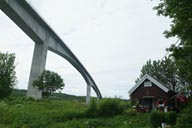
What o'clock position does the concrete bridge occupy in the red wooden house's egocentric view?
The concrete bridge is roughly at 3 o'clock from the red wooden house.

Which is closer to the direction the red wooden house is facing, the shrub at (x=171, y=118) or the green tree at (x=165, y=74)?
the shrub

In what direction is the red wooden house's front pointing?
toward the camera

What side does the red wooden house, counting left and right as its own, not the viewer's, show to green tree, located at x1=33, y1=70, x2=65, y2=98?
right

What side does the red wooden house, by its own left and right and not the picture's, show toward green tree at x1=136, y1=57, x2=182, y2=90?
back

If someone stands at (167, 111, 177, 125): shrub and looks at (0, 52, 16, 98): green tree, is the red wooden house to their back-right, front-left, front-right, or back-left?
front-right

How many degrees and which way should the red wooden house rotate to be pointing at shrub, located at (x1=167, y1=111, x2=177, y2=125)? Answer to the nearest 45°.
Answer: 0° — it already faces it

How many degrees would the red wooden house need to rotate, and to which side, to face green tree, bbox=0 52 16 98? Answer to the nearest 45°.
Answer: approximately 90° to its right

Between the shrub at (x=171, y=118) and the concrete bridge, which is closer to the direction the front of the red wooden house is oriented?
the shrub

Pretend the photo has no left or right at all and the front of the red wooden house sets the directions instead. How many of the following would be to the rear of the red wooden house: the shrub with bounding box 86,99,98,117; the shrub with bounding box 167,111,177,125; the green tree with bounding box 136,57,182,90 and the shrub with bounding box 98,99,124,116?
1
